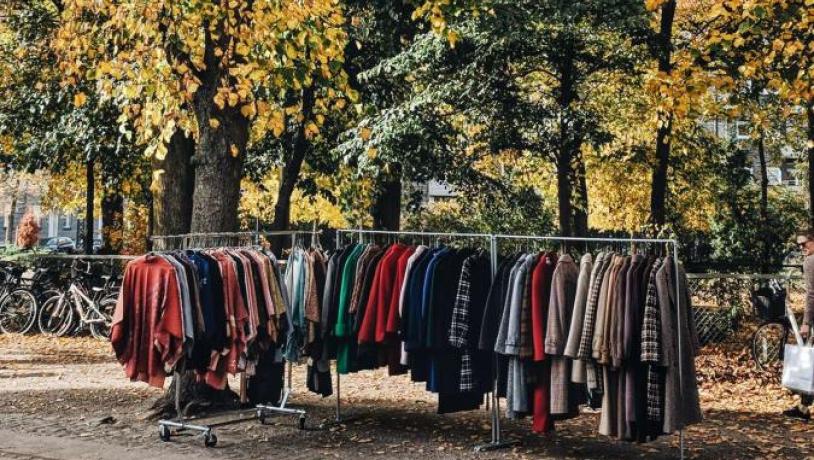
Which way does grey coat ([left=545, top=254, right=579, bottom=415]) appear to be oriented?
to the viewer's left

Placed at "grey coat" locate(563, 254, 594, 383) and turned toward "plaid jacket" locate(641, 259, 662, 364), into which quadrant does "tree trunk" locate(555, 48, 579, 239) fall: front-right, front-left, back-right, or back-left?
back-left

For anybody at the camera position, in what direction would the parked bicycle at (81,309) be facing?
facing to the left of the viewer

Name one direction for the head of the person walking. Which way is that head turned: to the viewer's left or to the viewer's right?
to the viewer's left

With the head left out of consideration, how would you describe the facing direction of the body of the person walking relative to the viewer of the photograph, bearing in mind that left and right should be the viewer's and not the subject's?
facing to the left of the viewer
